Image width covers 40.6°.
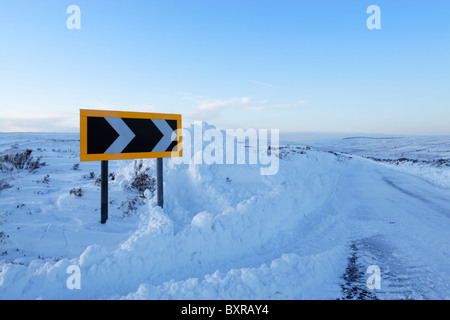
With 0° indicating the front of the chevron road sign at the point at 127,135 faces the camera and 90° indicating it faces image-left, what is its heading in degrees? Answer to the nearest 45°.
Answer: approximately 315°

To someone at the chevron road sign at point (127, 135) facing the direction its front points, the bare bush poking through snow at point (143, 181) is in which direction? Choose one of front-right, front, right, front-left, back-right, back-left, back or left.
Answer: back-left
